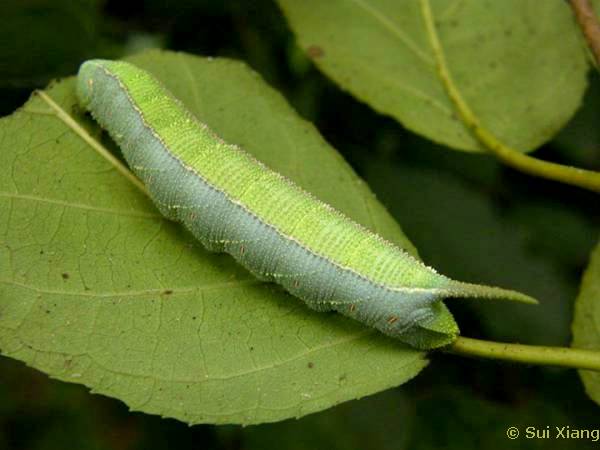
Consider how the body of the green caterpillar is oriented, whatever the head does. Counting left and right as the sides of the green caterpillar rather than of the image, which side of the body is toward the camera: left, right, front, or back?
left
